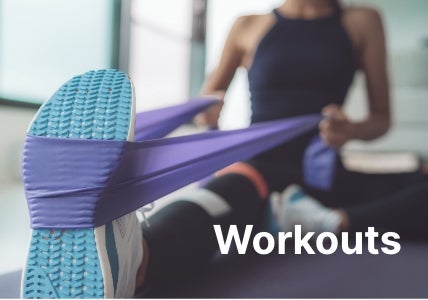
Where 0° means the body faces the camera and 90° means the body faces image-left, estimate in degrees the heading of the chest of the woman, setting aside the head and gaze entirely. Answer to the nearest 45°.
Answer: approximately 0°

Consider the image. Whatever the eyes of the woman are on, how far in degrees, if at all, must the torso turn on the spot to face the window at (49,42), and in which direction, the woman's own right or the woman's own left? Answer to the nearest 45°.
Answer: approximately 135° to the woman's own right
